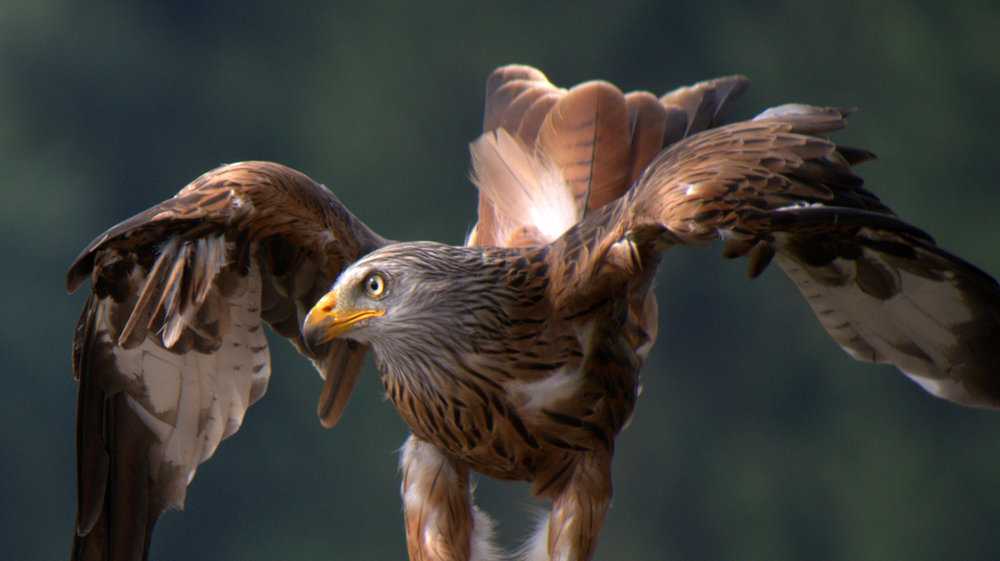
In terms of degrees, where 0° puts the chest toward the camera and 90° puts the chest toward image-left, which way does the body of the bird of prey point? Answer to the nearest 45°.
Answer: approximately 45°
